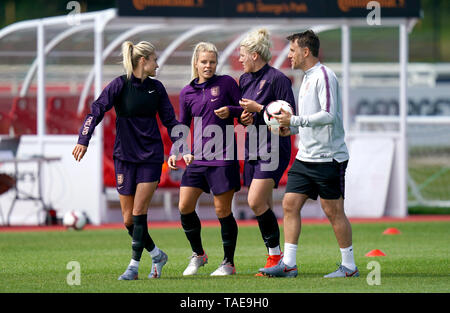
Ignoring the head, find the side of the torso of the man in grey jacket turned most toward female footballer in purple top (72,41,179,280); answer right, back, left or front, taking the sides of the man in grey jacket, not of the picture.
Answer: front

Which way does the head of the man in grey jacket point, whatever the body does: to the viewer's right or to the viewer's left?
to the viewer's left

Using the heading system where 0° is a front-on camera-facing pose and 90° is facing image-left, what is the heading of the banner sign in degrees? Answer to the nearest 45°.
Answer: approximately 0°

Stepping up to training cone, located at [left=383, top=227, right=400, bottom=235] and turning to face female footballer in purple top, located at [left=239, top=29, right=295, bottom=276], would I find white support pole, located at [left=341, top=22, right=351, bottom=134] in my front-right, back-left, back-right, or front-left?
back-right

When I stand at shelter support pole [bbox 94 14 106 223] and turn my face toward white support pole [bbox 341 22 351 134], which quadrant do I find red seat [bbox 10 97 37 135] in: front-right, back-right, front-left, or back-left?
back-left

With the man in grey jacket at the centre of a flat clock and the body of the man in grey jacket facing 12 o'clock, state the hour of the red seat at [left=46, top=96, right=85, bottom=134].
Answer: The red seat is roughly at 2 o'clock from the man in grey jacket.

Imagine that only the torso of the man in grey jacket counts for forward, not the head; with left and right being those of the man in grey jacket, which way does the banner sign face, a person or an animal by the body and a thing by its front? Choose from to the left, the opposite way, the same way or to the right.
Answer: to the left

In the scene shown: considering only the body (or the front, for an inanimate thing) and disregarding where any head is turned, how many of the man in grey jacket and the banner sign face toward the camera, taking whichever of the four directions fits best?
1

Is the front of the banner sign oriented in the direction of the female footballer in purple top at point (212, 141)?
yes

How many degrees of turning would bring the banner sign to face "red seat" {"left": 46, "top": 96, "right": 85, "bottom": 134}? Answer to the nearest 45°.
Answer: approximately 90° to its right

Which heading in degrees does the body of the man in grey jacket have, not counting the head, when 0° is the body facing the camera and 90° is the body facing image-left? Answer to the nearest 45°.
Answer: approximately 90°

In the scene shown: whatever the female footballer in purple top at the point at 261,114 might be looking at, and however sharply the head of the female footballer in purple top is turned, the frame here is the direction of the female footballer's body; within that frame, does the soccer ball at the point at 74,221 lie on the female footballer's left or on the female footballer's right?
on the female footballer's right
